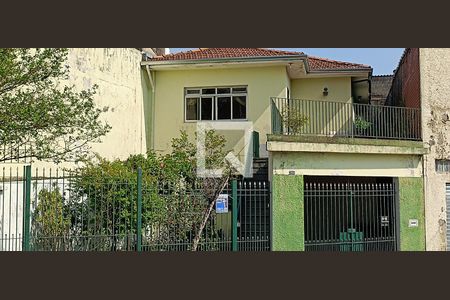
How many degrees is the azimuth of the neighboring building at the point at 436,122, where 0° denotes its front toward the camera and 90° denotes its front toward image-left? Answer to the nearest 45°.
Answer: approximately 0°

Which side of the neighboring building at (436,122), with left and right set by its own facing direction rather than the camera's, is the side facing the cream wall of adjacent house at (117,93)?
right

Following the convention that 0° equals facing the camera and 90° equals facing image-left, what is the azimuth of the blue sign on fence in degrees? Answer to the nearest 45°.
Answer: approximately 0°

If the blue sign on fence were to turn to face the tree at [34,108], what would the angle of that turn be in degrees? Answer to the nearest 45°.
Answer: approximately 45° to its right

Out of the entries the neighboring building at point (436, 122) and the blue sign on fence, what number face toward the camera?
2

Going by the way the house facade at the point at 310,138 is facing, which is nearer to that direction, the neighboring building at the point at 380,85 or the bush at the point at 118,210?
the bush

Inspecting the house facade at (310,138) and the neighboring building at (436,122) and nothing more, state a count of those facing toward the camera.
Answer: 2
